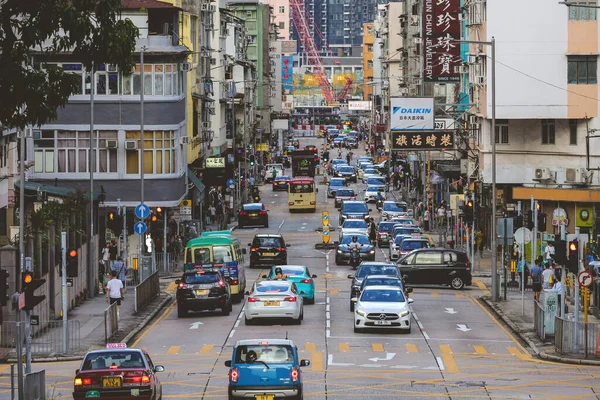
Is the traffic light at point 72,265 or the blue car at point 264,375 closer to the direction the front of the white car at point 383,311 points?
the blue car

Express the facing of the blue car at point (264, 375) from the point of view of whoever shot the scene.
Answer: facing away from the viewer

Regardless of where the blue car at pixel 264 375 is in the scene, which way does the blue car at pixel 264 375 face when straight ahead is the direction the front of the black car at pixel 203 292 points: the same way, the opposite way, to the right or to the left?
the same way

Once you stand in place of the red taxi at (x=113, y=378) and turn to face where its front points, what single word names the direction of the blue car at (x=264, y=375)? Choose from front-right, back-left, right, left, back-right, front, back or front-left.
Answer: right

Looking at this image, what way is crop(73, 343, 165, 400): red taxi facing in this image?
away from the camera

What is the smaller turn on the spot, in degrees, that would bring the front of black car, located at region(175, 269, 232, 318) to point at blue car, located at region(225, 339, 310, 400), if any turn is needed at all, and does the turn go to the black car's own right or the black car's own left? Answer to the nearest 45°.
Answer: approximately 180°

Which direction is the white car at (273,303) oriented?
away from the camera

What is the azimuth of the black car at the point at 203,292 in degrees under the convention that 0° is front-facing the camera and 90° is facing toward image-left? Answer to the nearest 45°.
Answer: approximately 180°

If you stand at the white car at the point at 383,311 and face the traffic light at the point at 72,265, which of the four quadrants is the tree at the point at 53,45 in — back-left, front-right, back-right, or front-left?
front-left

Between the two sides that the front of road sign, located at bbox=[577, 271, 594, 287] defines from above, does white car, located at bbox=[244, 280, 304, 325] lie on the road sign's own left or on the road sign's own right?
on the road sign's own right

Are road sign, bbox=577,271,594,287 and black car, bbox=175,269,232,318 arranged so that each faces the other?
no

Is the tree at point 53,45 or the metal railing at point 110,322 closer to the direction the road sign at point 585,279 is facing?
the tree

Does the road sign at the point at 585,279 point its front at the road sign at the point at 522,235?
no

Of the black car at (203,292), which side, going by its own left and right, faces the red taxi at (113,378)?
back

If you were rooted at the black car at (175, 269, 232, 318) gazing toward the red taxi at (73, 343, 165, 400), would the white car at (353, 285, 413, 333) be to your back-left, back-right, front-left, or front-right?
front-left

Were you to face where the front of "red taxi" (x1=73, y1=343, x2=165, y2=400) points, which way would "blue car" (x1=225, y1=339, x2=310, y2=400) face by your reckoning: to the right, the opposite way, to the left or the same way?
the same way
